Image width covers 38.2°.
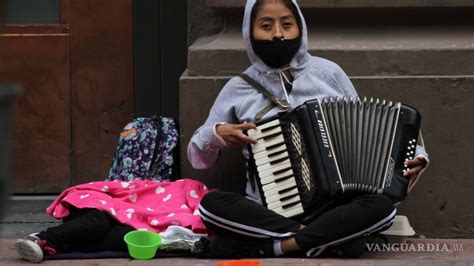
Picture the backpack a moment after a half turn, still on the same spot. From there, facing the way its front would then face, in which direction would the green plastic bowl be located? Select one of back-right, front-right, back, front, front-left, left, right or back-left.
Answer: back-right

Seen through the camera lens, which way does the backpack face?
facing the viewer and to the left of the viewer

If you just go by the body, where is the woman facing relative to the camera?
toward the camera

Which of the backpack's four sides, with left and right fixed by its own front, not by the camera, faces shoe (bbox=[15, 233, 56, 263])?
front

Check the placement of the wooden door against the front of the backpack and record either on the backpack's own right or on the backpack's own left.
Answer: on the backpack's own right

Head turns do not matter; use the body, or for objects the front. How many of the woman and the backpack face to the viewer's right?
0

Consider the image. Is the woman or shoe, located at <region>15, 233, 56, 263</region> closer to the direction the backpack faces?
the shoe

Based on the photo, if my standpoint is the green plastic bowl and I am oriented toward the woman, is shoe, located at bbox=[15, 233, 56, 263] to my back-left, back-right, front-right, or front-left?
back-left

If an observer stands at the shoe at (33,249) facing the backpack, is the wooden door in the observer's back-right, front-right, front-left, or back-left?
front-left

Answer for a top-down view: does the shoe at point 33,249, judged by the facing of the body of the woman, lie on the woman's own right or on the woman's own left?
on the woman's own right

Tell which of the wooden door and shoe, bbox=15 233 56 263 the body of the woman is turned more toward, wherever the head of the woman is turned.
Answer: the shoe

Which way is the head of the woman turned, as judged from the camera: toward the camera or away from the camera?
toward the camera
